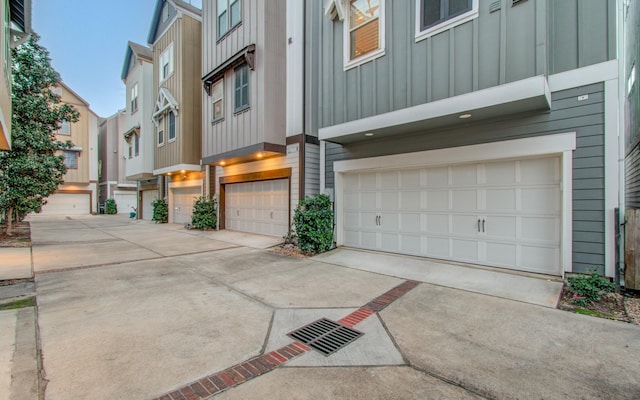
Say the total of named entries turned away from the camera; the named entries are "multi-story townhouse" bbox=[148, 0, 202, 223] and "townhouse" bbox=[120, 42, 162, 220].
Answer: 0

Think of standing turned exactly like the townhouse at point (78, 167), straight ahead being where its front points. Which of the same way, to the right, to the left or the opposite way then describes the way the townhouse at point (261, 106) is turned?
to the right

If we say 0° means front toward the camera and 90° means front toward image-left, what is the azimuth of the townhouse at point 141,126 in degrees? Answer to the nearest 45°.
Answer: approximately 45°

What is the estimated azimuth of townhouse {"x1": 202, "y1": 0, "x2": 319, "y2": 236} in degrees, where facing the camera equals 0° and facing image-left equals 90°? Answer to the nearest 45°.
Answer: approximately 45°

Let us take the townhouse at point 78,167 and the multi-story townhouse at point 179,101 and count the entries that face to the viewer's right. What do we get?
0

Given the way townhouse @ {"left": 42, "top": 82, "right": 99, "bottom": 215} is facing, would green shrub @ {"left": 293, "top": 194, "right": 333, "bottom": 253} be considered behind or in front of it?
in front

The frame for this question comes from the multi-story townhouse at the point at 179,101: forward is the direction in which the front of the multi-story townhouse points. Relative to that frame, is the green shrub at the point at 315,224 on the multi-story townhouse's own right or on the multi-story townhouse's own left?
on the multi-story townhouse's own left

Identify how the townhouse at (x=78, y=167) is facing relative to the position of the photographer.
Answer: facing the viewer

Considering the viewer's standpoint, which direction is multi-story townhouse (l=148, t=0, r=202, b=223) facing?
facing the viewer and to the left of the viewer

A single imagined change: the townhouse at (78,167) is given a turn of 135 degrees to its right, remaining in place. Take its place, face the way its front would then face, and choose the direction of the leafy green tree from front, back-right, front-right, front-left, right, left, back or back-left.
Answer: back-left

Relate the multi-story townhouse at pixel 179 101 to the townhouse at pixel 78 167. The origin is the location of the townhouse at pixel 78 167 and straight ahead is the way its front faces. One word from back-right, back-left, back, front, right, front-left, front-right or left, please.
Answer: front
